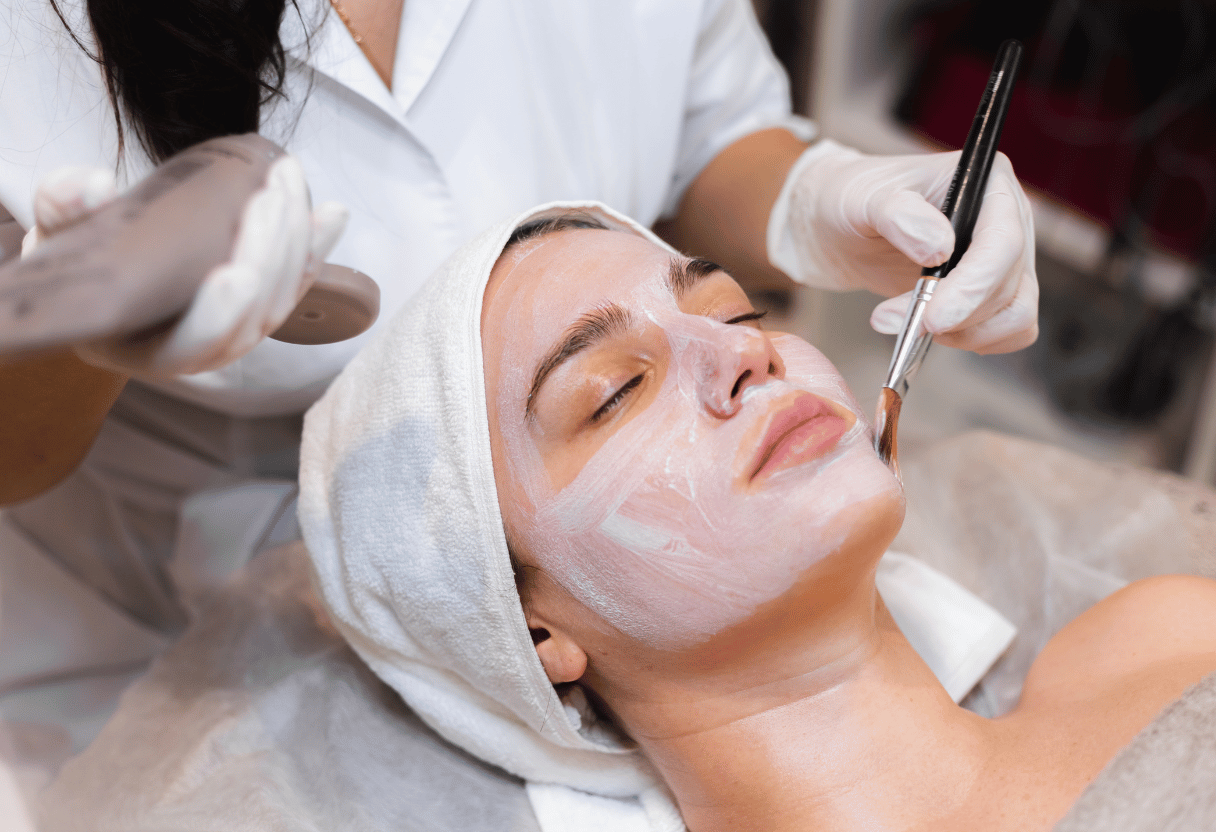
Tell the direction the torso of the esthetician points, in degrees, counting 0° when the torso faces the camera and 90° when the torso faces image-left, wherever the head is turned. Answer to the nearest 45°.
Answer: approximately 0°
